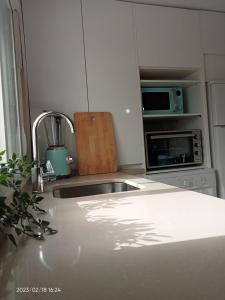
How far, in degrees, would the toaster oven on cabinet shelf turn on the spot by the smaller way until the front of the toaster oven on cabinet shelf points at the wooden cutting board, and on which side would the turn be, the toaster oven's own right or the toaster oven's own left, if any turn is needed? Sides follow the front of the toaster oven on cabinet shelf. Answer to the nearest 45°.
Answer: approximately 45° to the toaster oven's own right

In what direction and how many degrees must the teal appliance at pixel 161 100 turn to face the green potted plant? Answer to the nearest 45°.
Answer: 0° — it already faces it

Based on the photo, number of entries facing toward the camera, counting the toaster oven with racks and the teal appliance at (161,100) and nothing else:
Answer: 2

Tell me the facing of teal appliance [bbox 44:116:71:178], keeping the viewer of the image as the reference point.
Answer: facing the viewer and to the right of the viewer

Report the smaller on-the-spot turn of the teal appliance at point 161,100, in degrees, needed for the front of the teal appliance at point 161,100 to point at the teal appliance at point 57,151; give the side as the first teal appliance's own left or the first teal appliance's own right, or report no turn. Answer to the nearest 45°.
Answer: approximately 45° to the first teal appliance's own right

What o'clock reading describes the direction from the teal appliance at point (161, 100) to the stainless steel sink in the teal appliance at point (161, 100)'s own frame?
The stainless steel sink is roughly at 1 o'clock from the teal appliance.

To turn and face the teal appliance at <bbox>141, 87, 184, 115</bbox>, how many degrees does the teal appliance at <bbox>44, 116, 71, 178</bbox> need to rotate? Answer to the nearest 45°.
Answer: approximately 45° to its left

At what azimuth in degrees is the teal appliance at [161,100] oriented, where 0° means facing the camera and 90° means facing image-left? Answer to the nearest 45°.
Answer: approximately 0°
